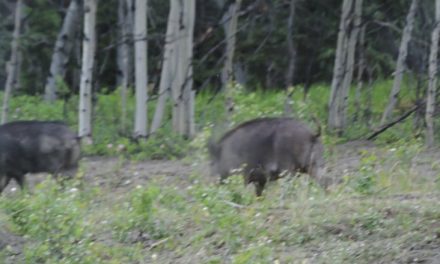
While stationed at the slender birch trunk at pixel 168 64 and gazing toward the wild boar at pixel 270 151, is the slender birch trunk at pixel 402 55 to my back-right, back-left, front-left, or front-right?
front-left

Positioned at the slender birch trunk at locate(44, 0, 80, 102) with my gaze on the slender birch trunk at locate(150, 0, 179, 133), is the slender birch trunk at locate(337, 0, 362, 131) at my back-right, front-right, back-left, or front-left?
front-left

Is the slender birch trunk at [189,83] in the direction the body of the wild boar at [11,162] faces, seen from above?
no

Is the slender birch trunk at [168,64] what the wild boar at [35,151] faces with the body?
no

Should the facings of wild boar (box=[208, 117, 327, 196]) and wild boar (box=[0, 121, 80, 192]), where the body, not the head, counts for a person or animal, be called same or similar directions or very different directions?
same or similar directions

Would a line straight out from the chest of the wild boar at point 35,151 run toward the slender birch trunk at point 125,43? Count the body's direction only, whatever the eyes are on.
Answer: no
